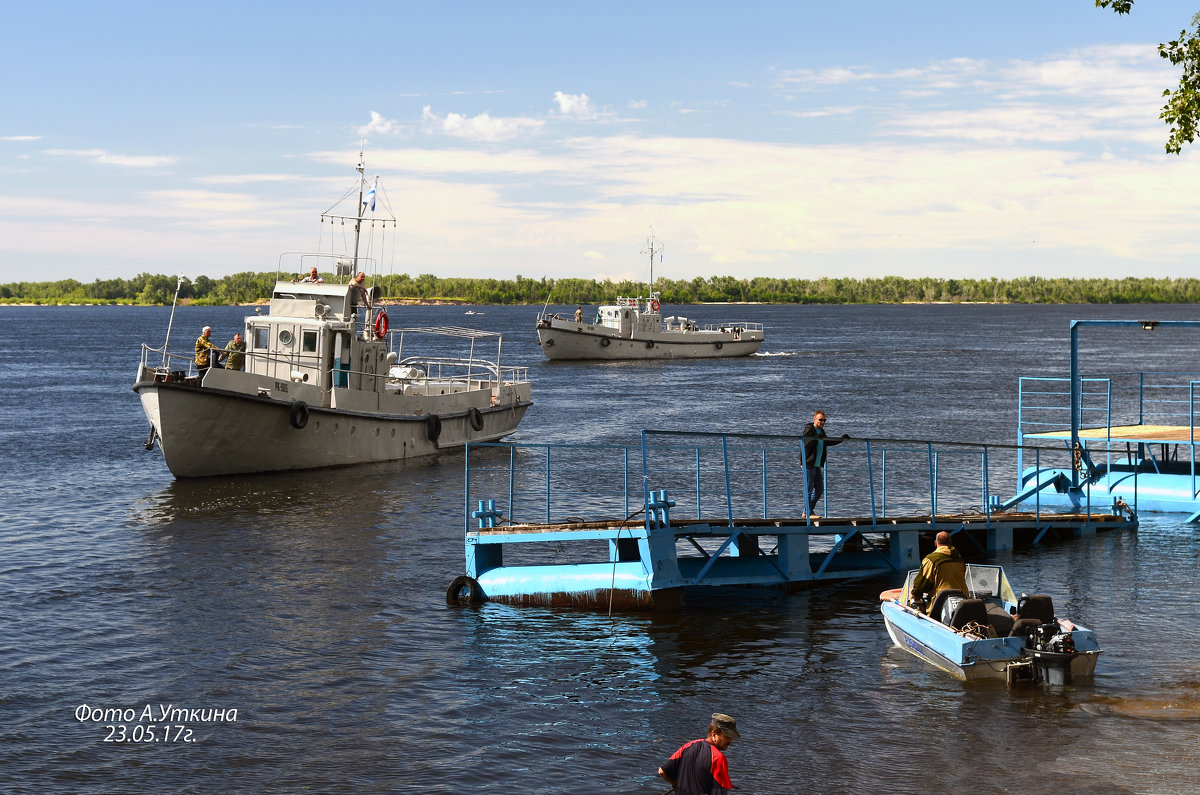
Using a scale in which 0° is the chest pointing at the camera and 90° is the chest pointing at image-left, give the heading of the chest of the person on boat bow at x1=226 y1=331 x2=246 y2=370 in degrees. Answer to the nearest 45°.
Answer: approximately 45°

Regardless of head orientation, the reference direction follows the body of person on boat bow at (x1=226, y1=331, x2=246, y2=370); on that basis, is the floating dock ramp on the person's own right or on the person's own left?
on the person's own left

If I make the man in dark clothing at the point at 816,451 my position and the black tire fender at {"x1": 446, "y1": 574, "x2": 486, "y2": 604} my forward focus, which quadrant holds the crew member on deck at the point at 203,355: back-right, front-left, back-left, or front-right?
front-right

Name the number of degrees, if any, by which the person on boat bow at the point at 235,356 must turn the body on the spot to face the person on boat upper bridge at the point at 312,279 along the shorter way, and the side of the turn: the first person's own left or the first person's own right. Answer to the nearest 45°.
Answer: approximately 180°

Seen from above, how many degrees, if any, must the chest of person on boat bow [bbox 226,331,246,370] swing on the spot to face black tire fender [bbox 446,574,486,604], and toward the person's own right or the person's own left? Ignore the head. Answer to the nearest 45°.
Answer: approximately 45° to the person's own left

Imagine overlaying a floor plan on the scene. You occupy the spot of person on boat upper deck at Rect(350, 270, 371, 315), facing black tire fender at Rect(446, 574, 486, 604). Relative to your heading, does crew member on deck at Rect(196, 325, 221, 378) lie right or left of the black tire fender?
right

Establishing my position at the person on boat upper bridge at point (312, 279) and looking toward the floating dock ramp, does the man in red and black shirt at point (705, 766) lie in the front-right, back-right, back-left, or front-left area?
front-right

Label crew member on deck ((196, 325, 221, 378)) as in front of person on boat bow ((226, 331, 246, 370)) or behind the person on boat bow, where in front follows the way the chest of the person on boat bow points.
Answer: in front
